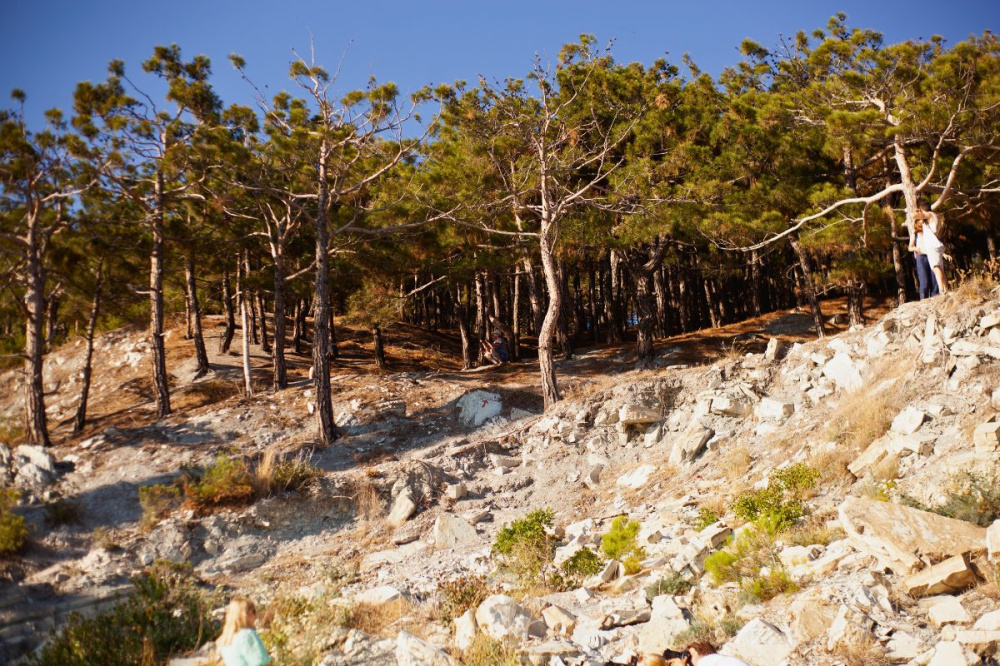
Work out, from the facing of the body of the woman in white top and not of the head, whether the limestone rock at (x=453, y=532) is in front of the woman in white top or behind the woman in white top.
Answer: in front

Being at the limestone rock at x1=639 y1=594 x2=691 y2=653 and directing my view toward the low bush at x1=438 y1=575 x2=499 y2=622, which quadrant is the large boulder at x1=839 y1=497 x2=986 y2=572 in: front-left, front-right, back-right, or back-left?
back-right
